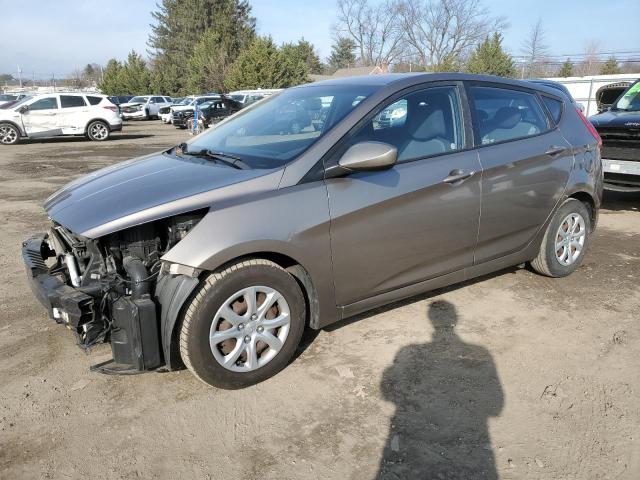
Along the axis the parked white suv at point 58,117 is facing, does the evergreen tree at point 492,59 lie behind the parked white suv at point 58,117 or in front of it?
behind

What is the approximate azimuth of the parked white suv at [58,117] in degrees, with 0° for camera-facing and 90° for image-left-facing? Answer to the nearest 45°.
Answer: approximately 90°

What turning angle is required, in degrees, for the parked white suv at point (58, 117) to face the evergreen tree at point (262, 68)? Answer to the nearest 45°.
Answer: approximately 135° to its right

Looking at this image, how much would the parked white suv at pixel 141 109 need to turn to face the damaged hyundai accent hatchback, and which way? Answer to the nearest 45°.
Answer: approximately 45° to its left

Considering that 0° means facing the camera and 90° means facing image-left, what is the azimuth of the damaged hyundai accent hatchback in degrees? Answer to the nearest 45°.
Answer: approximately 45°

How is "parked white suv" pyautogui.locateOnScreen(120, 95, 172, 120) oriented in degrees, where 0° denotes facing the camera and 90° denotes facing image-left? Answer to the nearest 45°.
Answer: approximately 45°
